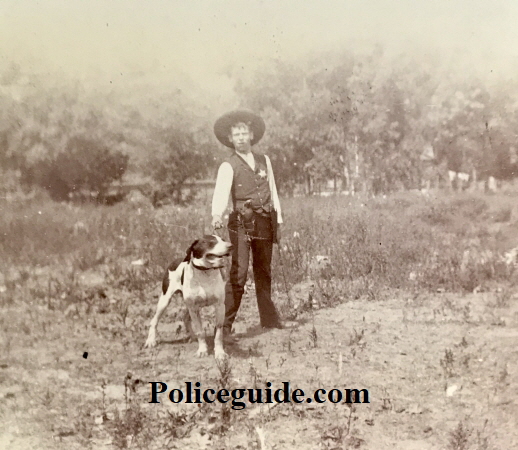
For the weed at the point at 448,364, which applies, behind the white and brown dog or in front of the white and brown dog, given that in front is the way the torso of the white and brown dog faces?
in front

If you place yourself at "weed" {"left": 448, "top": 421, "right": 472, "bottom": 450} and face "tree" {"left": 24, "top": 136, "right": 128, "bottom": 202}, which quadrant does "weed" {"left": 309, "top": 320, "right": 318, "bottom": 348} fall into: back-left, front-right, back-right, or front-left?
front-right

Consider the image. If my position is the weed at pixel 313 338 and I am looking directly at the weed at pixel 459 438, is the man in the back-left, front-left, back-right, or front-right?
back-right

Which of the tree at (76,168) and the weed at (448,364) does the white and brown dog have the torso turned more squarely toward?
the weed

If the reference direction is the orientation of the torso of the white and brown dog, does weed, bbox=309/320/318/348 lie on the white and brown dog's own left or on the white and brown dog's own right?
on the white and brown dog's own left

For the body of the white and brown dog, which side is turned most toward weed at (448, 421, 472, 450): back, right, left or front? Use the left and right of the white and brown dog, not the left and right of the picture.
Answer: front

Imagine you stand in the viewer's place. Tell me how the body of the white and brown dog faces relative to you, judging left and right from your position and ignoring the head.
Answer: facing the viewer and to the right of the viewer

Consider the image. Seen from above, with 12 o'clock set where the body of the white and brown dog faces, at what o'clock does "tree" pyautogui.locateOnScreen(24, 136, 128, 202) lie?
The tree is roughly at 6 o'clock from the white and brown dog.

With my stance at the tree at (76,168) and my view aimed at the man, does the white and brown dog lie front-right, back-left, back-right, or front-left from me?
front-right

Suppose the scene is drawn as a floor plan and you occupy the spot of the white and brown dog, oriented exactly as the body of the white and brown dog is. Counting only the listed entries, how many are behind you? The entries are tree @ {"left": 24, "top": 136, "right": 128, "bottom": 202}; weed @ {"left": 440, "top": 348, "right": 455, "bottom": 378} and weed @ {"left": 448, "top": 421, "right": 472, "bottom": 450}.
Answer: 1

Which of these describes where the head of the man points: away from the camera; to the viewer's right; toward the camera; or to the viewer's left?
toward the camera
